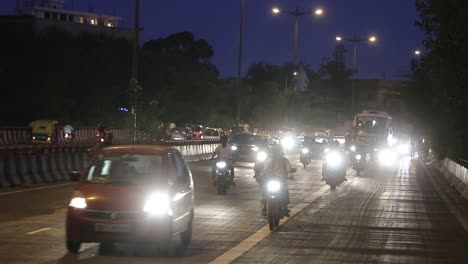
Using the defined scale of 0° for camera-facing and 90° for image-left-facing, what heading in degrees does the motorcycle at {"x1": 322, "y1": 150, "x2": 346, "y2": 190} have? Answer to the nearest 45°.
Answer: approximately 0°

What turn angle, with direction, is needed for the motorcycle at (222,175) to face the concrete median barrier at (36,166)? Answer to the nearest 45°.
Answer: approximately 90° to its right

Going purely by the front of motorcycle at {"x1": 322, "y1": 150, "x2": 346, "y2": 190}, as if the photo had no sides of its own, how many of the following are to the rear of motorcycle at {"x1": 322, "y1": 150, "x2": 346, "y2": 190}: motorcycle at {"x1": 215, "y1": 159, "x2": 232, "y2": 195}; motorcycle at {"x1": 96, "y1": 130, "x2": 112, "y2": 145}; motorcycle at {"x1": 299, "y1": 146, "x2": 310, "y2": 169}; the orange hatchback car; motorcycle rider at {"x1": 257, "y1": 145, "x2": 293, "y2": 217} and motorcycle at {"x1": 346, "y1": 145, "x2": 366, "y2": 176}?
3

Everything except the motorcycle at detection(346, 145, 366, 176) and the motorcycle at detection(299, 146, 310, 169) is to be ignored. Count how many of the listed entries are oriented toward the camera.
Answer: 2

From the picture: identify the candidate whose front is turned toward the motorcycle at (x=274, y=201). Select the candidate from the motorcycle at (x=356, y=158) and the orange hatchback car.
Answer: the motorcycle at (x=356, y=158)

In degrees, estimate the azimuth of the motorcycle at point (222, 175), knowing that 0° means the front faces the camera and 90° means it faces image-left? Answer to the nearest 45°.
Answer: approximately 0°

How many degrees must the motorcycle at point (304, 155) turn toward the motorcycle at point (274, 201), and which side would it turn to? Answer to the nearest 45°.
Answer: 0° — it already faces it
